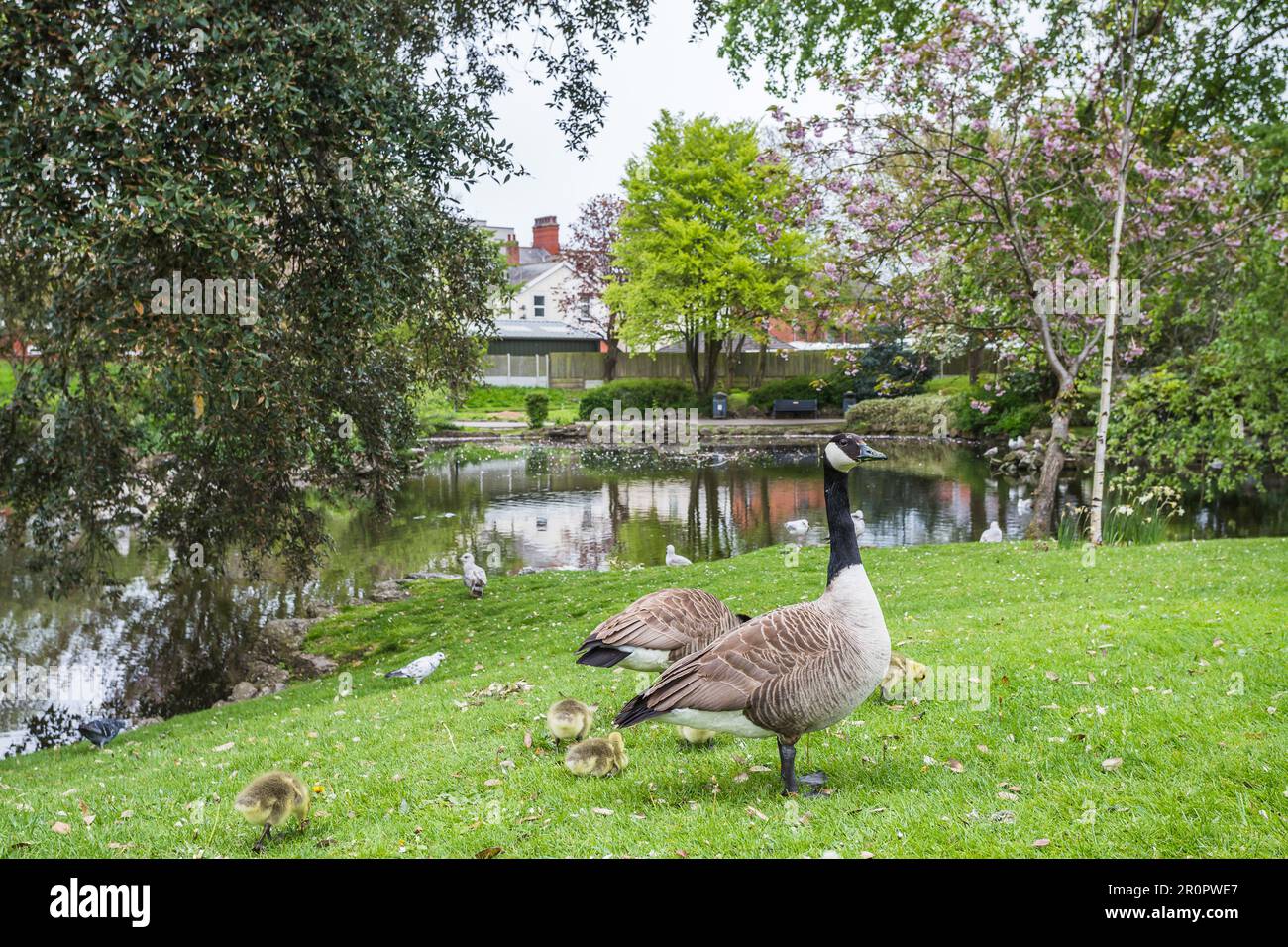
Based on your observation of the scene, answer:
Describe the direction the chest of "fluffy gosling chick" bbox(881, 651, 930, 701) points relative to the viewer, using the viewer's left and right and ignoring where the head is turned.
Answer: facing to the right of the viewer

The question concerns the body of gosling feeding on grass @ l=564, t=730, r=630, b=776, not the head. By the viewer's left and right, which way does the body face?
facing to the right of the viewer

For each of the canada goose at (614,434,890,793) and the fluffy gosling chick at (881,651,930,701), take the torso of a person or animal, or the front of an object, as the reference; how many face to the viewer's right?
2

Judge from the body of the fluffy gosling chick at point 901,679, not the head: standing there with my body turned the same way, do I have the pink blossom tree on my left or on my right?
on my left

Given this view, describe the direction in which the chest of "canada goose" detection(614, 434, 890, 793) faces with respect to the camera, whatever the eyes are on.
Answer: to the viewer's right

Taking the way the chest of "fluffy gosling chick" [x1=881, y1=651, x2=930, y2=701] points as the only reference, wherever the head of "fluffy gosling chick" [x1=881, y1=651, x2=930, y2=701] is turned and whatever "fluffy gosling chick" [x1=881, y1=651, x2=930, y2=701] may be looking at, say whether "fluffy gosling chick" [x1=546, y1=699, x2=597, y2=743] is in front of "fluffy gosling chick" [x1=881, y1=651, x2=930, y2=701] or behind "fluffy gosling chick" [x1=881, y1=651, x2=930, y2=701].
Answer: behind
